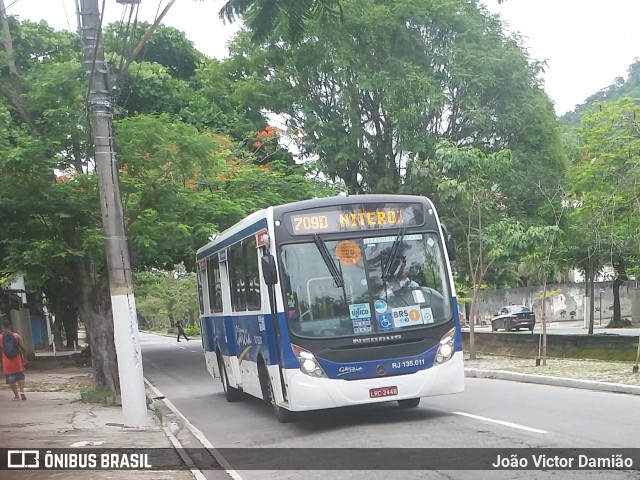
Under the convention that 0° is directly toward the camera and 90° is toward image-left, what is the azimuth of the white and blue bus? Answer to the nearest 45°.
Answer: approximately 315°

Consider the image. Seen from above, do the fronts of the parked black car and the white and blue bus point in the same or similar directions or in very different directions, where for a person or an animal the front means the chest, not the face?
very different directions

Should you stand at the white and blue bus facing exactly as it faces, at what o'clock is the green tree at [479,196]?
The green tree is roughly at 8 o'clock from the white and blue bus.

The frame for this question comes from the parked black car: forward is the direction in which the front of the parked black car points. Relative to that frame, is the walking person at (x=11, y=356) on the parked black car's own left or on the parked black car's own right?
on the parked black car's own left

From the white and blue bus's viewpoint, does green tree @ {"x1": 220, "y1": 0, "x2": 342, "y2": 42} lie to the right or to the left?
on its right

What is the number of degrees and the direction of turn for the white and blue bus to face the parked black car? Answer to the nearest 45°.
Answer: approximately 135° to its left

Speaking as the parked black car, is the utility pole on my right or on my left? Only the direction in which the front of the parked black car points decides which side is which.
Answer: on my left

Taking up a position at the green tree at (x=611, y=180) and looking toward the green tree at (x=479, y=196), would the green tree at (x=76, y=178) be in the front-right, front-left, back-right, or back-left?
front-left

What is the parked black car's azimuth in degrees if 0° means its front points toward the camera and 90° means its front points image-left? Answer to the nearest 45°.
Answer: approximately 135°
